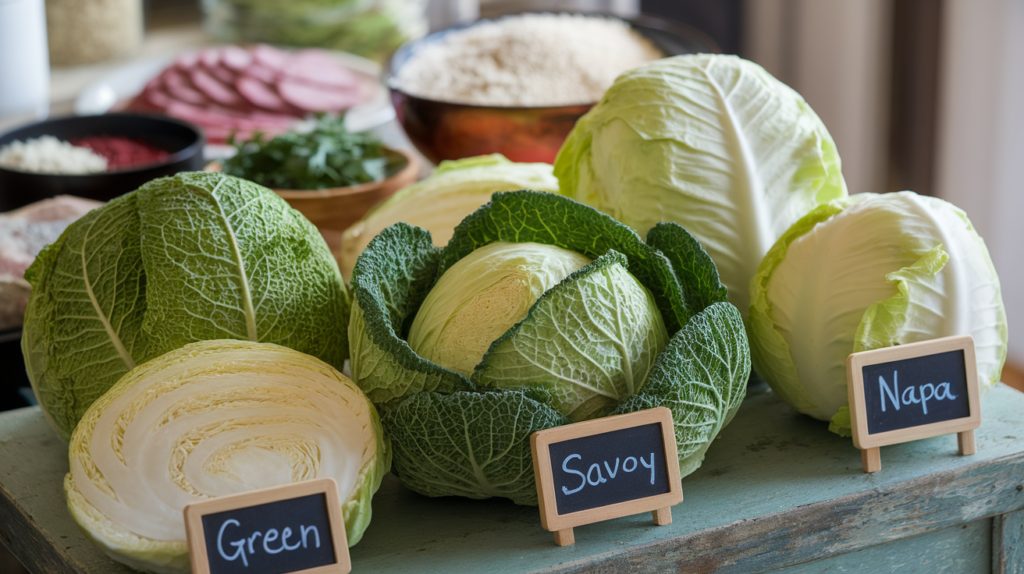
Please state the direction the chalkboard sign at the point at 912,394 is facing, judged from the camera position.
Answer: facing the viewer and to the right of the viewer

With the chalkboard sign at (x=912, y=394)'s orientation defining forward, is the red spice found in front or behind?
behind

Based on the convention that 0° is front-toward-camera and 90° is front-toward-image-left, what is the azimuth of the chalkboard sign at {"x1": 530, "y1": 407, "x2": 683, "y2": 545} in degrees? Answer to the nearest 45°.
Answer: approximately 315°

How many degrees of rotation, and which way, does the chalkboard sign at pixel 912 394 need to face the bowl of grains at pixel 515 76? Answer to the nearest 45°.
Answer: approximately 180°

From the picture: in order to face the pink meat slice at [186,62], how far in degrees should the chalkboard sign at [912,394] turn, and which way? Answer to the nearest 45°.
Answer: approximately 180°

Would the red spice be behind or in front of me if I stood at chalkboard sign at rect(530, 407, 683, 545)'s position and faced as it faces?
behind

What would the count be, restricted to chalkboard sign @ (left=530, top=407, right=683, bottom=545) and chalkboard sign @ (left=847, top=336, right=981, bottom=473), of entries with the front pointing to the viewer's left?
0
